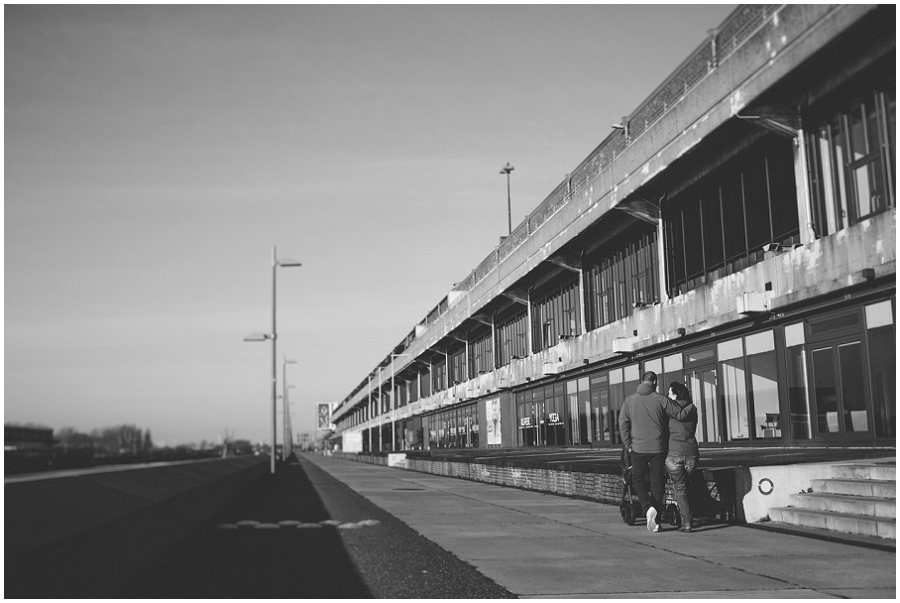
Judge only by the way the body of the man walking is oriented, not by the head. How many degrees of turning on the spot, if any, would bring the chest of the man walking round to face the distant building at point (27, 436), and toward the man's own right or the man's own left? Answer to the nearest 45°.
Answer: approximately 45° to the man's own left

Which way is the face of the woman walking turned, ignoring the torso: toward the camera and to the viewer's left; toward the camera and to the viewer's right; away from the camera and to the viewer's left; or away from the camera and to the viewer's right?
away from the camera and to the viewer's left

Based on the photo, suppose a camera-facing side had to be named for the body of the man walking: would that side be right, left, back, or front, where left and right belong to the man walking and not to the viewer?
back

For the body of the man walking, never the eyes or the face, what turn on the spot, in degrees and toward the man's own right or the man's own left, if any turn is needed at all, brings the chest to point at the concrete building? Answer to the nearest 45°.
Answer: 0° — they already face it

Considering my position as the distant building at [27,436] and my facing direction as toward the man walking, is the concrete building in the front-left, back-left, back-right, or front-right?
front-left
